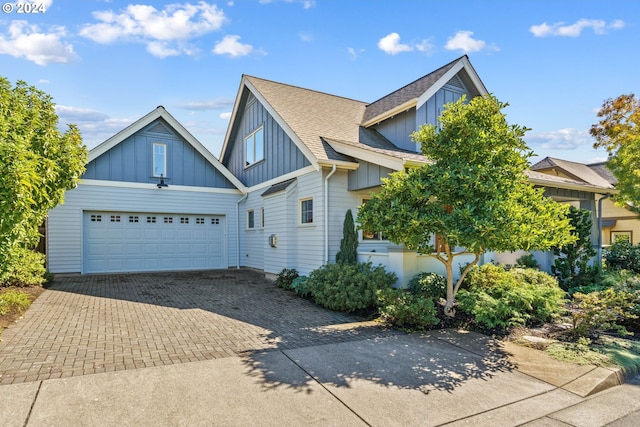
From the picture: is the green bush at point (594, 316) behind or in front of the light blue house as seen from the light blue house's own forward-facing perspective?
in front

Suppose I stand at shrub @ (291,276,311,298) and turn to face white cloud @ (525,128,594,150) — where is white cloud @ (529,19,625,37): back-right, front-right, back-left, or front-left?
front-right

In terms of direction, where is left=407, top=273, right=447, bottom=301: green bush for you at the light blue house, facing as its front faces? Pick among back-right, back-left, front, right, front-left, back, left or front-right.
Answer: front

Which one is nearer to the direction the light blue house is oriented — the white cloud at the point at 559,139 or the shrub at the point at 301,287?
the shrub

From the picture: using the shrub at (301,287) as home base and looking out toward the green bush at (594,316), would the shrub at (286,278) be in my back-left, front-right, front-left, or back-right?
back-left

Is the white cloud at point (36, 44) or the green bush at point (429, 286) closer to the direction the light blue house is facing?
the green bush

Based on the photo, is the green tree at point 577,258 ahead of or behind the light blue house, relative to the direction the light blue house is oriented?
ahead

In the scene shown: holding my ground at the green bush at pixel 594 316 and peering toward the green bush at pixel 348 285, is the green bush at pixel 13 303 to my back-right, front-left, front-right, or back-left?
front-left

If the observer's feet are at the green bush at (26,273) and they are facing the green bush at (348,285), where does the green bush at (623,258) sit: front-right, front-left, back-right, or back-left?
front-left

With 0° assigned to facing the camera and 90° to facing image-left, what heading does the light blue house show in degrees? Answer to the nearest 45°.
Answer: approximately 315°

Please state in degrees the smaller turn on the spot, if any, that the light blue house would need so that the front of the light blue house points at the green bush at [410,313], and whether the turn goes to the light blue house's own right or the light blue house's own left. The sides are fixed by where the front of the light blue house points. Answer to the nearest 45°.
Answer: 0° — it already faces it
